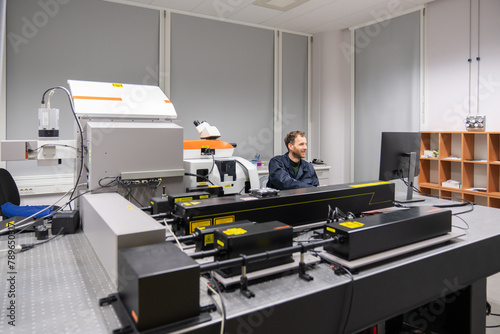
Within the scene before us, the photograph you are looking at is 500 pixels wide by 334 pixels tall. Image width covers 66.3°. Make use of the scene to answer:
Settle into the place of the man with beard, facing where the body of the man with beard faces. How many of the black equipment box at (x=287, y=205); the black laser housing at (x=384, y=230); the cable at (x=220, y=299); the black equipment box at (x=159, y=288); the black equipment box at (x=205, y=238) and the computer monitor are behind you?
0

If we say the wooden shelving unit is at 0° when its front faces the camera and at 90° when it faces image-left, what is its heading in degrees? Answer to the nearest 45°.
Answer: approximately 45°

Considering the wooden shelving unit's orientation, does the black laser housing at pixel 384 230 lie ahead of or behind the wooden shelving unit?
ahead

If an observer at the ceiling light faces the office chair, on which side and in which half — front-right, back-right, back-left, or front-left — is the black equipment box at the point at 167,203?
front-left

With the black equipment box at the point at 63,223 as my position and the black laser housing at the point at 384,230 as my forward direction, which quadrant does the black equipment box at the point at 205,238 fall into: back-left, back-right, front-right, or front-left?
front-right

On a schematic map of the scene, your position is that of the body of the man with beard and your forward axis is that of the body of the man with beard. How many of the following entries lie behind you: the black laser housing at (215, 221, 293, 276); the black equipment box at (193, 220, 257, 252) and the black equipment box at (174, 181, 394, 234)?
0

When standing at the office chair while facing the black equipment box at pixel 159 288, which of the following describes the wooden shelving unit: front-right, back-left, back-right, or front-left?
front-left

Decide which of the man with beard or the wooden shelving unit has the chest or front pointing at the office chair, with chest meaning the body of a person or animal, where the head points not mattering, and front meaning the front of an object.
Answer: the wooden shelving unit

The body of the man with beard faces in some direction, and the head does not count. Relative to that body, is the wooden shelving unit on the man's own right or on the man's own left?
on the man's own left

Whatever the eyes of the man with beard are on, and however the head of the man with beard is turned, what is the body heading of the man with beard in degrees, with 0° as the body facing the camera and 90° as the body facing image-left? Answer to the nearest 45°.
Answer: approximately 315°

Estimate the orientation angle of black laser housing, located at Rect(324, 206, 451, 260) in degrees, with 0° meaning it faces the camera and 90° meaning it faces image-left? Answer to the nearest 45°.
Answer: approximately 45°

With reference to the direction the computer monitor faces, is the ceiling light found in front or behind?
in front

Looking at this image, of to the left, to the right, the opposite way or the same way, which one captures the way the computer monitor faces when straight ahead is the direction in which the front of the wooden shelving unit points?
to the right
